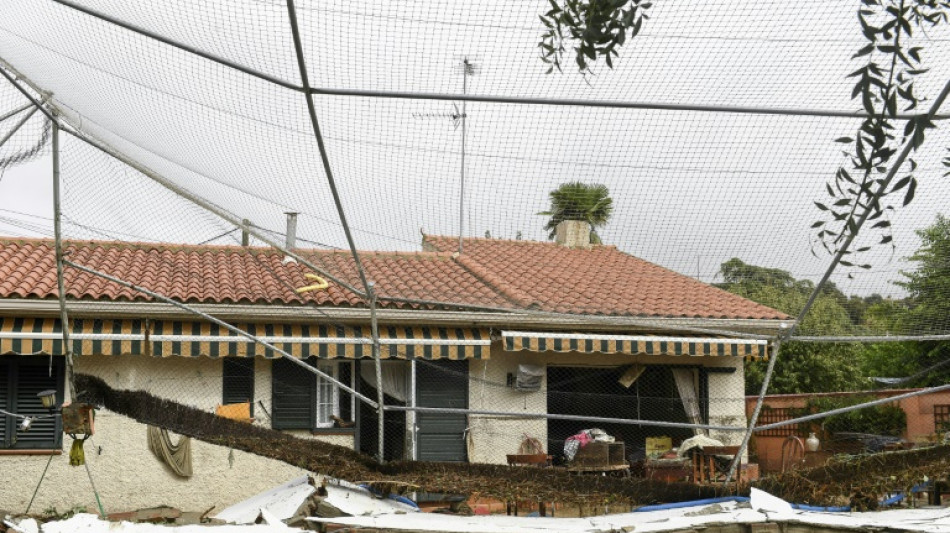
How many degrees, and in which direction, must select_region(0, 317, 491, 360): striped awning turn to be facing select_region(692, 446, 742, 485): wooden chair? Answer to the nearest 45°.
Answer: approximately 90° to its left

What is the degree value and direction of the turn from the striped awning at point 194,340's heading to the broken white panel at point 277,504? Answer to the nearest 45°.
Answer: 0° — it already faces it

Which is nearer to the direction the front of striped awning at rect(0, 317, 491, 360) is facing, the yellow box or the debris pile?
the debris pile

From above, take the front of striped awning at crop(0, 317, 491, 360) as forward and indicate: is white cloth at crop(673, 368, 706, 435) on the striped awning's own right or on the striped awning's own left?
on the striped awning's own left

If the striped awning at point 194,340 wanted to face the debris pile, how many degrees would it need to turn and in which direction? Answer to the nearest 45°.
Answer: approximately 45° to its left

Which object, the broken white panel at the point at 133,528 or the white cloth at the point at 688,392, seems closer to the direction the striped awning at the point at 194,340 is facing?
the broken white panel

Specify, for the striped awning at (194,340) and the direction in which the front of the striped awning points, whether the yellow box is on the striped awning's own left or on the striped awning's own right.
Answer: on the striped awning's own left

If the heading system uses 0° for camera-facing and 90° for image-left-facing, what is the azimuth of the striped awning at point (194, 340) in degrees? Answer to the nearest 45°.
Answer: approximately 0°
